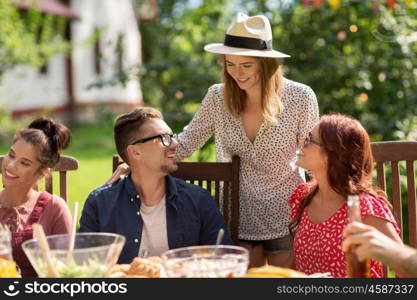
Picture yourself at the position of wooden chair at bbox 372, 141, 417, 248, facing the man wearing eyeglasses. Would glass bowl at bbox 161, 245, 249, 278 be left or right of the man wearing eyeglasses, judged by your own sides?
left

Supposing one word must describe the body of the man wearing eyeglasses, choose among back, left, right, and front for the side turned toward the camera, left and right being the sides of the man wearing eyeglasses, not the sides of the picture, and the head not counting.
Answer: front

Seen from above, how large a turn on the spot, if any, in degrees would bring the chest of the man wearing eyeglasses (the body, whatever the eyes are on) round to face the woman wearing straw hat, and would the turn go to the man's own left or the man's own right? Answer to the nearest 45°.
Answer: approximately 135° to the man's own left

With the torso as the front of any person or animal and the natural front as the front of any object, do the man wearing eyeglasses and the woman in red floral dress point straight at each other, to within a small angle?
no

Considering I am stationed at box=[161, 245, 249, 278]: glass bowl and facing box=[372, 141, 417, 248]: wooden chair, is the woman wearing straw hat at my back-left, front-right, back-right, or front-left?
front-left

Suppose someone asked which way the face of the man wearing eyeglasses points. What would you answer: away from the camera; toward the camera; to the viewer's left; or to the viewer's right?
to the viewer's right

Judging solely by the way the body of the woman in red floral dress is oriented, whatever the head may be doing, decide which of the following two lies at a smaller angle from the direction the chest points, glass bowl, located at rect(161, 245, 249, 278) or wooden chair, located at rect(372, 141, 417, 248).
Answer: the glass bowl

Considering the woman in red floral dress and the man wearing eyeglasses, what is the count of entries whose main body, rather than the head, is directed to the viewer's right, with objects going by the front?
0

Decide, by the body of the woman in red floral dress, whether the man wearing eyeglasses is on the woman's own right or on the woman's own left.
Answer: on the woman's own right

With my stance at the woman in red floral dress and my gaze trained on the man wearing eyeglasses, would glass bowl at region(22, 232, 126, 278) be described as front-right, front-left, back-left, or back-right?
front-left

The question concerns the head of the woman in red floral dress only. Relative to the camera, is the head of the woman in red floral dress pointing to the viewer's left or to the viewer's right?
to the viewer's left

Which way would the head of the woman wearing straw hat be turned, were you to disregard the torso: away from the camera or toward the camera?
toward the camera

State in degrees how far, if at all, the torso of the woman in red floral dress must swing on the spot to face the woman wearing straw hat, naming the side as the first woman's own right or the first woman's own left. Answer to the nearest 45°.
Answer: approximately 90° to the first woman's own right

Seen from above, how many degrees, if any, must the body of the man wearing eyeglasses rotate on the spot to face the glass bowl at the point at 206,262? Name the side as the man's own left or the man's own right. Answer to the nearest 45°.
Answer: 0° — they already face it
